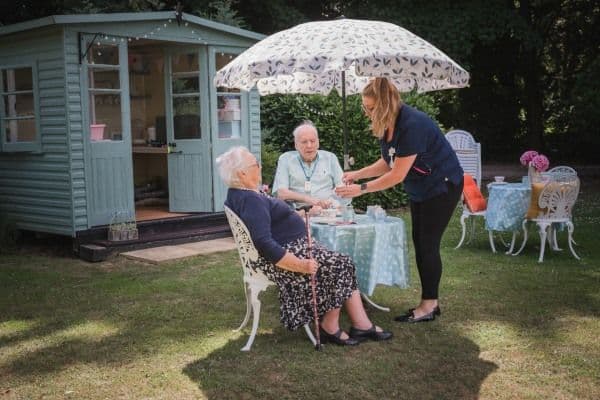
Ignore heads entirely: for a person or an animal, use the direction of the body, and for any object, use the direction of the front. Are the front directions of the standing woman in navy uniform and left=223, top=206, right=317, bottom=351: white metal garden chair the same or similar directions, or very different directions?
very different directions

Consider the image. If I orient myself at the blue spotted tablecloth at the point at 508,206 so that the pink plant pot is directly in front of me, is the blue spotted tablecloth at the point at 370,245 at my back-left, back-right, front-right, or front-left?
front-left

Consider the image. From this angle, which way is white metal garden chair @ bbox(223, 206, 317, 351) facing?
to the viewer's right

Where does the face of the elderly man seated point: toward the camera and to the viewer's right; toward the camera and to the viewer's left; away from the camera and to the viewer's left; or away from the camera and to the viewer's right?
toward the camera and to the viewer's right

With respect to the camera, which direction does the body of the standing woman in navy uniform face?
to the viewer's left

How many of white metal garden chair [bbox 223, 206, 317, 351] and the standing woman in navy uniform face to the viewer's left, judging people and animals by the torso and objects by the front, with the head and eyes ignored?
1

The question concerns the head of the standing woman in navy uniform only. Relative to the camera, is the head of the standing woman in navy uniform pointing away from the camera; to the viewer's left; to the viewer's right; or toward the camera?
to the viewer's left

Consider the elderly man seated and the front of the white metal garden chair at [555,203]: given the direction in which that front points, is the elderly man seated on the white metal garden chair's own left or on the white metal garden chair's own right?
on the white metal garden chair's own left

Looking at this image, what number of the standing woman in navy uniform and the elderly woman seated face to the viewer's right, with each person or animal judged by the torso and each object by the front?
1

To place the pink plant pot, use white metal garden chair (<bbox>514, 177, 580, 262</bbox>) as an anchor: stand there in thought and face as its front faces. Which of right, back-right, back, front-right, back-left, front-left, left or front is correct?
front-left

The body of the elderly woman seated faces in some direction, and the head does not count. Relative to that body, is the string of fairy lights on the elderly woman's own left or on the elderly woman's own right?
on the elderly woman's own left

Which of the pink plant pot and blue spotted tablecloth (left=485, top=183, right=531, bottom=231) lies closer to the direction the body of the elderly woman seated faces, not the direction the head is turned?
the blue spotted tablecloth

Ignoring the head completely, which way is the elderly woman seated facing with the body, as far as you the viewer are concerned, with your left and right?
facing to the right of the viewer

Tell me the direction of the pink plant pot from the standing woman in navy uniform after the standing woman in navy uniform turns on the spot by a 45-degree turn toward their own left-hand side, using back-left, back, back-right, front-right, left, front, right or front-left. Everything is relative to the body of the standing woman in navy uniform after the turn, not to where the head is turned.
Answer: right
